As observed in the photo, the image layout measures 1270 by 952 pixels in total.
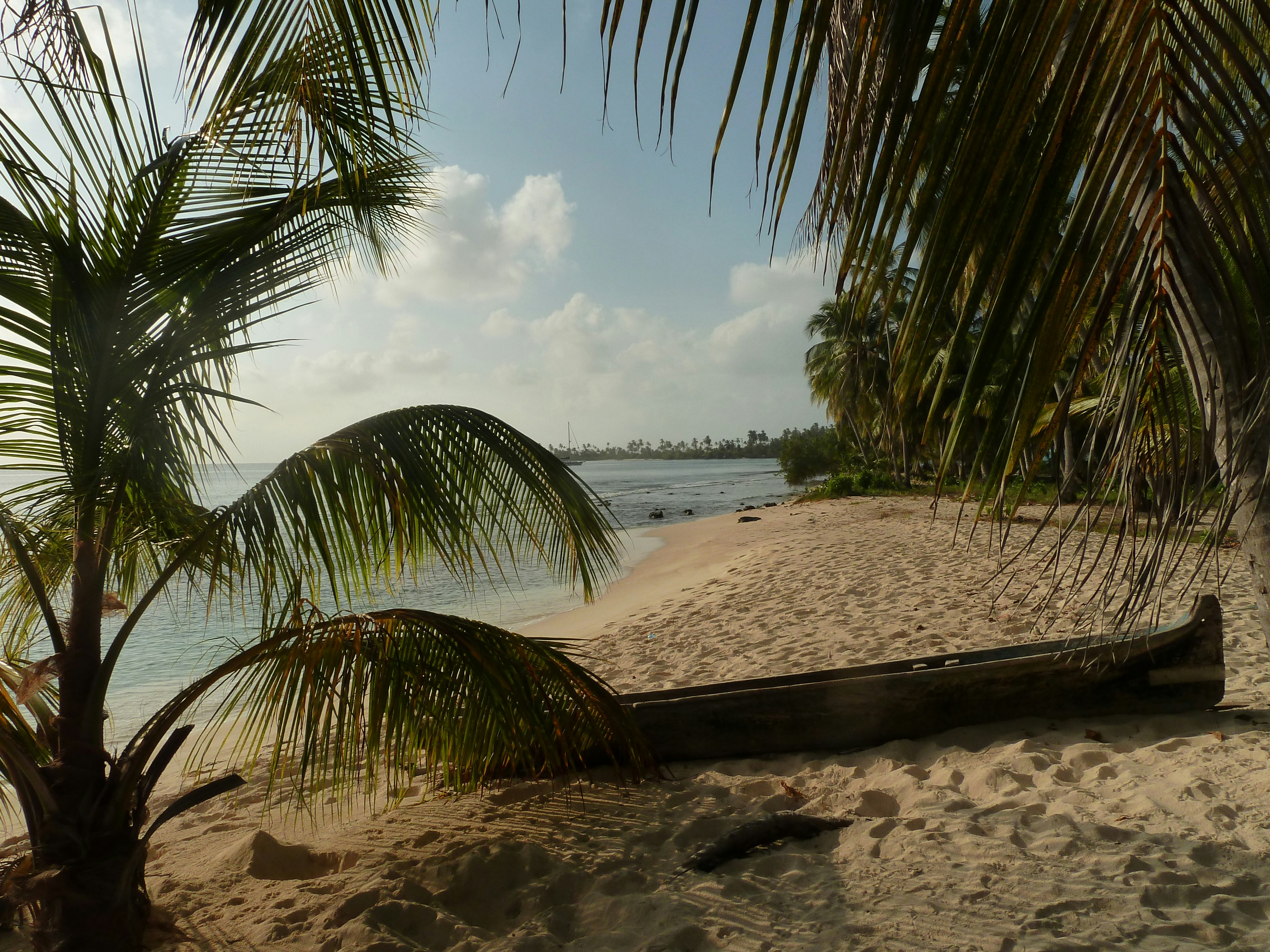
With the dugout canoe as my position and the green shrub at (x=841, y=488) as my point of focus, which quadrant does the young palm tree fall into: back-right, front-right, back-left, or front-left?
back-left

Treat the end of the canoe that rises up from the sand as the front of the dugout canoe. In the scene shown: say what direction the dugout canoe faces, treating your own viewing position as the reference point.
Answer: facing to the right of the viewer

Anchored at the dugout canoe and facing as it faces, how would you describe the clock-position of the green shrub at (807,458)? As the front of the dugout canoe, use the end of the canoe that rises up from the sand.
The green shrub is roughly at 9 o'clock from the dugout canoe.
